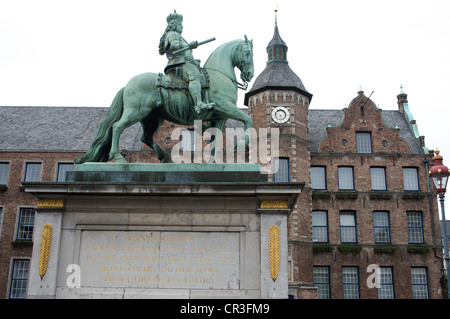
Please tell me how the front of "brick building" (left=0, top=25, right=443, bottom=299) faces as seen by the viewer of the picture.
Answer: facing the viewer

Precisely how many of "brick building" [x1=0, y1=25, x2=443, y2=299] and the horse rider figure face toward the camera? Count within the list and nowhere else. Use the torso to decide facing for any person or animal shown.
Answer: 1

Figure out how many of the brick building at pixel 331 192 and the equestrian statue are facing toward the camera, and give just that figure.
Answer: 1

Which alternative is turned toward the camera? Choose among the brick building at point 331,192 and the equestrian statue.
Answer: the brick building

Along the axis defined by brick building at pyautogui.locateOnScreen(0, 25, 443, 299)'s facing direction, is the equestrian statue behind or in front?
in front

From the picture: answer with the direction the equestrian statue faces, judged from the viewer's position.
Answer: facing to the right of the viewer

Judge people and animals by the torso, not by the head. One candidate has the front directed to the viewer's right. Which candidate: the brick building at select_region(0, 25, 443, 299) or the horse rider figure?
the horse rider figure

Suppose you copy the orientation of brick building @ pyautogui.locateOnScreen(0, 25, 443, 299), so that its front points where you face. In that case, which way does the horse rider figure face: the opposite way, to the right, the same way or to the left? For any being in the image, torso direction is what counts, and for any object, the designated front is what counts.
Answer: to the left

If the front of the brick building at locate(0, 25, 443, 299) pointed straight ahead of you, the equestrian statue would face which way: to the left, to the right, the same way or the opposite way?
to the left

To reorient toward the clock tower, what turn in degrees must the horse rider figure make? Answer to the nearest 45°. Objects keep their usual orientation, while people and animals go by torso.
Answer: approximately 90° to its left

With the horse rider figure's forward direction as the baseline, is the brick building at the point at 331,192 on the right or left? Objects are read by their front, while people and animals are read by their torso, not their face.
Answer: on its left

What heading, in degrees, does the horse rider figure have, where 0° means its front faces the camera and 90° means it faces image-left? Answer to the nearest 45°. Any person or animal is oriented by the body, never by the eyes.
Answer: approximately 270°

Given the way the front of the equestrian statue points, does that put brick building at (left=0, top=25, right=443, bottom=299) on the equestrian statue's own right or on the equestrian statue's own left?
on the equestrian statue's own left
